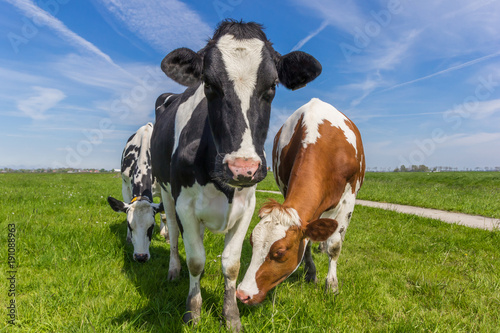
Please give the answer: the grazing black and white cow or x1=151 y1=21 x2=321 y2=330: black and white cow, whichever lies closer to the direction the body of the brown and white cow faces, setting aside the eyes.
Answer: the black and white cow

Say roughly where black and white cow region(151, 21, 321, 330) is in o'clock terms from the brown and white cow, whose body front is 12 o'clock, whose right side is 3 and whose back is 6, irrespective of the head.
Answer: The black and white cow is roughly at 1 o'clock from the brown and white cow.

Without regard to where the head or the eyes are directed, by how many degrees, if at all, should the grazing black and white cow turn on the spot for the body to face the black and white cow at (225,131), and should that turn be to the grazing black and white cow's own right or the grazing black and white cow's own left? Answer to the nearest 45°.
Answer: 0° — it already faces it

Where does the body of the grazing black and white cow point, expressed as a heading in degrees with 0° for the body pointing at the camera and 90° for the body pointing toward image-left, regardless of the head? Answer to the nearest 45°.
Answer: approximately 0°
